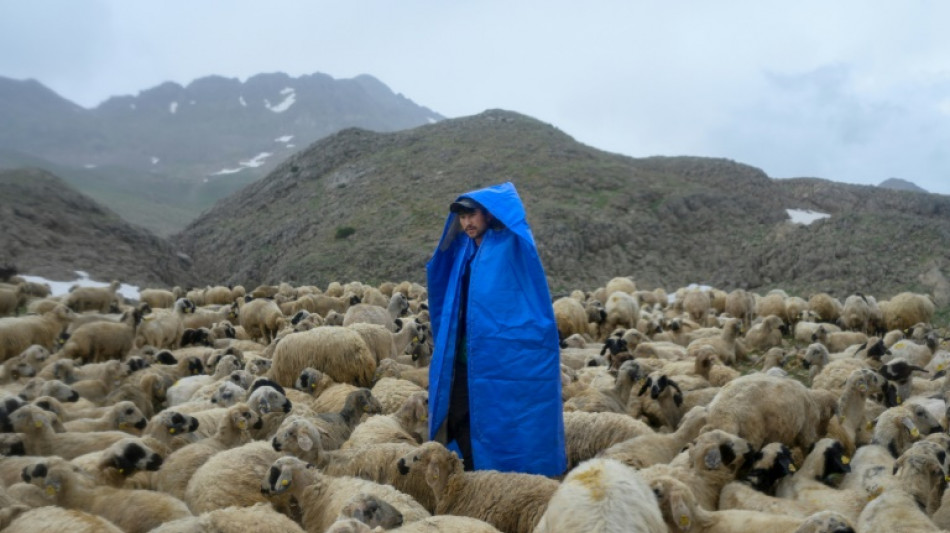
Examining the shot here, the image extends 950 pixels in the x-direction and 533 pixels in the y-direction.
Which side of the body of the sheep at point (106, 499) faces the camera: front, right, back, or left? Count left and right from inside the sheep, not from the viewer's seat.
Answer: left

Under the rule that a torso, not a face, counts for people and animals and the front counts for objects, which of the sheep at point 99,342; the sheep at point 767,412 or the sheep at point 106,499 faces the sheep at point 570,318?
the sheep at point 99,342

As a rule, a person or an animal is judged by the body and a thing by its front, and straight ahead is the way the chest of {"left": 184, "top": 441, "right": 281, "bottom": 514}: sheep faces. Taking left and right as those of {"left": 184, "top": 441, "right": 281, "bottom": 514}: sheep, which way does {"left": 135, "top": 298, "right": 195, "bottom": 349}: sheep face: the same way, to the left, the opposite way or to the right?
the same way

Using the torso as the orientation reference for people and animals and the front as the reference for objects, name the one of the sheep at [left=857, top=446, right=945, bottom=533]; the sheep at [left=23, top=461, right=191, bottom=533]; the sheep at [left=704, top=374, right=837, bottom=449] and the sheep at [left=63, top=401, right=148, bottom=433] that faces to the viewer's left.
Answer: the sheep at [left=23, top=461, right=191, bottom=533]

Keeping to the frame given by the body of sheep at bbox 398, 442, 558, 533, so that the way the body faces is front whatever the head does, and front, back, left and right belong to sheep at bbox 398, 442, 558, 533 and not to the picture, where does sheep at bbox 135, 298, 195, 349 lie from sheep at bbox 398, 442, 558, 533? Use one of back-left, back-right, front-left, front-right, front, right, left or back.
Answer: front-right

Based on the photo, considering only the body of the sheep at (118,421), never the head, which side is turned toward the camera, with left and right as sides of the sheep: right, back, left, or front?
right

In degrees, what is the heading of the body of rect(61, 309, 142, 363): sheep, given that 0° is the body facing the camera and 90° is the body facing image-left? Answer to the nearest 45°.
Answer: approximately 270°

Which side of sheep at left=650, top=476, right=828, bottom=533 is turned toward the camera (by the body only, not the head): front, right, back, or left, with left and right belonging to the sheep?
left

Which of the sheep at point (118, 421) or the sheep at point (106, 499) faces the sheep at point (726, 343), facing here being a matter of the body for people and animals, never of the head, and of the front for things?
the sheep at point (118, 421)

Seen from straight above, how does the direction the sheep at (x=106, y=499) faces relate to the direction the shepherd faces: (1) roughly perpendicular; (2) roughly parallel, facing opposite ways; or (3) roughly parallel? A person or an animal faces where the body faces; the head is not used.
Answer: roughly parallel

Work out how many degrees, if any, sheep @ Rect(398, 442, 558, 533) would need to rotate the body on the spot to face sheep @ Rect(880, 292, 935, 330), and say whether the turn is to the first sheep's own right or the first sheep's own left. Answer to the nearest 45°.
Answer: approximately 135° to the first sheep's own right
